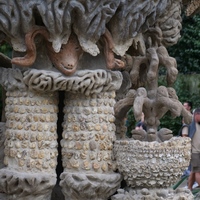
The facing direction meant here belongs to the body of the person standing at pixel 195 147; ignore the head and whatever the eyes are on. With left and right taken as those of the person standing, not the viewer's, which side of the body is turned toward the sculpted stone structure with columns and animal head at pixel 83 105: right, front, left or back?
front
